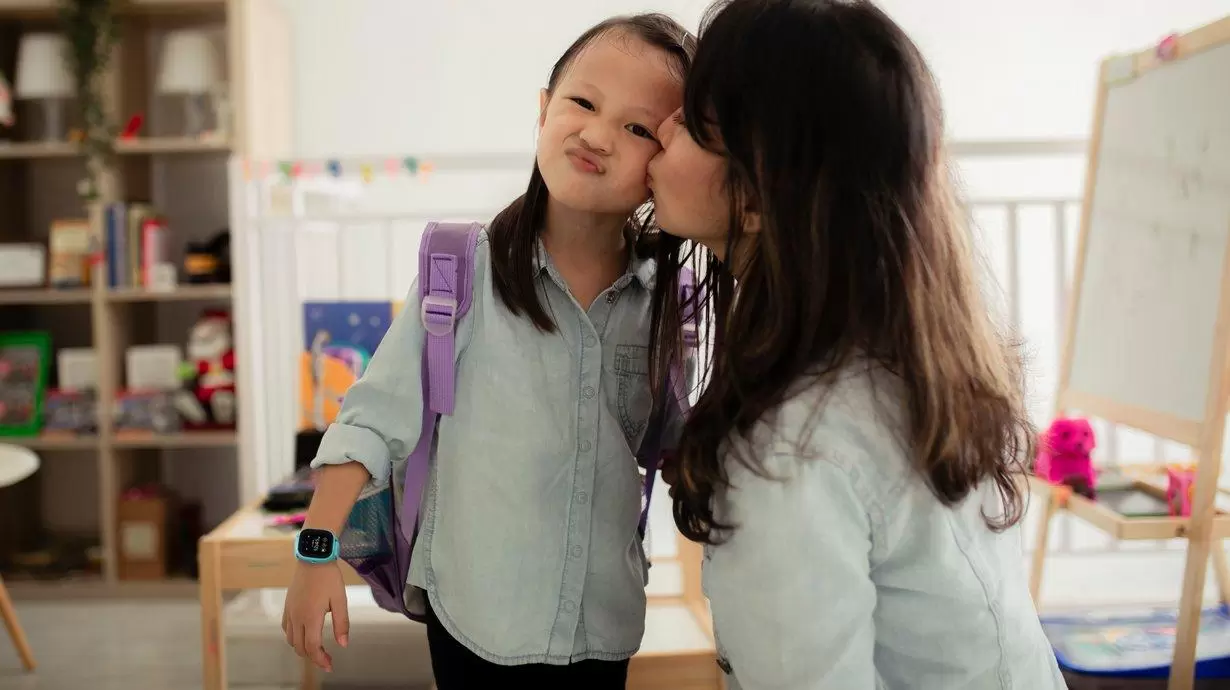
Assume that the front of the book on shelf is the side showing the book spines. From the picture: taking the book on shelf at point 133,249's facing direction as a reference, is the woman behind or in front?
in front

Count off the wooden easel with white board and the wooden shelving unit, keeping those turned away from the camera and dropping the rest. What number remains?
0

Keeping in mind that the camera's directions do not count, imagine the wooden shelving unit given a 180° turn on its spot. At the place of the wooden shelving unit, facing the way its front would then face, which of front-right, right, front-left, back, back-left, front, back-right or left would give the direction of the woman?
back

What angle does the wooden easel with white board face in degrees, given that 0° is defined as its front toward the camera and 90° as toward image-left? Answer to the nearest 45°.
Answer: approximately 45°

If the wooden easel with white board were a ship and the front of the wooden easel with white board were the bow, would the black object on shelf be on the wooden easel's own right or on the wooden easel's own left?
on the wooden easel's own right

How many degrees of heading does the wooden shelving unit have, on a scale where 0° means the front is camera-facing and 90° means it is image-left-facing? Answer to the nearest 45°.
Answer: approximately 0°

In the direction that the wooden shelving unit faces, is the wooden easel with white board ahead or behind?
ahead

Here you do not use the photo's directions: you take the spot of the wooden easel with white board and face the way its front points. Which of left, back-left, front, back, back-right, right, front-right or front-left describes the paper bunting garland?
front-right

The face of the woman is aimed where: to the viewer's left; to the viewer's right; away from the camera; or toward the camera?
to the viewer's left

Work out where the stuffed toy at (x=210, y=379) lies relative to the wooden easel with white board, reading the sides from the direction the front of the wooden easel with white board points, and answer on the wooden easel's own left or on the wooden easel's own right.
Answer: on the wooden easel's own right

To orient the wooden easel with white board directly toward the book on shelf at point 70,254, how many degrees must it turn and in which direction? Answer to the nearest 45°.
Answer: approximately 45° to its right
